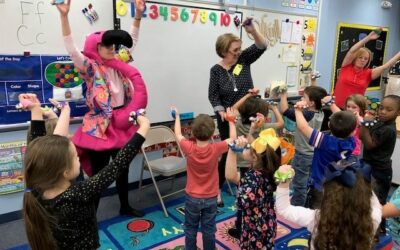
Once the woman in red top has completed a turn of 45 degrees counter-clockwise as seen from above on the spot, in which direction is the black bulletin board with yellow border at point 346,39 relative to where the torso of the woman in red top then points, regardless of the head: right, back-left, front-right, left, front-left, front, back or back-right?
back-left

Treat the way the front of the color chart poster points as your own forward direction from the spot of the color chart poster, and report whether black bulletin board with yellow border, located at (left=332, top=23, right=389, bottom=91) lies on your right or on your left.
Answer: on your left

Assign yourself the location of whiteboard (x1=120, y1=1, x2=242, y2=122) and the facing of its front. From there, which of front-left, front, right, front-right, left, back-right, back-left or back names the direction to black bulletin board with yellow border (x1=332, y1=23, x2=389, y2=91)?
back-left

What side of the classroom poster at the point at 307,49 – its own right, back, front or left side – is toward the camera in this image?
front

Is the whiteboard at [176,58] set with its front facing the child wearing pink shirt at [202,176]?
yes

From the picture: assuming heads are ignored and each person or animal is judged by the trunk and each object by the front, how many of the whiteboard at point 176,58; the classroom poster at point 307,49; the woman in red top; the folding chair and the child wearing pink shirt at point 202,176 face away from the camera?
1

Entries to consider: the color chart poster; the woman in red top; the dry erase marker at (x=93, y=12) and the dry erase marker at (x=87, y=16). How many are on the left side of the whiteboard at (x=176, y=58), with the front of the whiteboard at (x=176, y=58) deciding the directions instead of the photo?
1

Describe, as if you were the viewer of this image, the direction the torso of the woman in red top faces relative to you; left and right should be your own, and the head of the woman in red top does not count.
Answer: facing the viewer

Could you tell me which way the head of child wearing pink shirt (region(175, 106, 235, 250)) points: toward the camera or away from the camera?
away from the camera

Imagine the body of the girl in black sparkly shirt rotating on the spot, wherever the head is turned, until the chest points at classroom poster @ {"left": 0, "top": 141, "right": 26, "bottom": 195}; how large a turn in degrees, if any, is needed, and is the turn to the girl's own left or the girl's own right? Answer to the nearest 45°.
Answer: approximately 45° to the girl's own left

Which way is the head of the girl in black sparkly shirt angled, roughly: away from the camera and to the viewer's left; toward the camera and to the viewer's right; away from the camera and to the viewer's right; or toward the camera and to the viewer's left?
away from the camera and to the viewer's right

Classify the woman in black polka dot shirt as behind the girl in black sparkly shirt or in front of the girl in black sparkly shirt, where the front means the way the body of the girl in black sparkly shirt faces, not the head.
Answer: in front

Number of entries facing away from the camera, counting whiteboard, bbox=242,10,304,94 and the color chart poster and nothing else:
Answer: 0

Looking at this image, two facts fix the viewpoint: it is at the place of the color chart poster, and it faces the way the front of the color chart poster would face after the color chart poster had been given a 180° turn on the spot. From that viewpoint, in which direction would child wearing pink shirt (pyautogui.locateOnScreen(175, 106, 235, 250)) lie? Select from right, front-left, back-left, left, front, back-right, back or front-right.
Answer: back-right

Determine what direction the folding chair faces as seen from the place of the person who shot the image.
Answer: facing the viewer and to the right of the viewer

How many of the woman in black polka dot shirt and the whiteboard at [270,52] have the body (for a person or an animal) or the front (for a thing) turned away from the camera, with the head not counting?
0

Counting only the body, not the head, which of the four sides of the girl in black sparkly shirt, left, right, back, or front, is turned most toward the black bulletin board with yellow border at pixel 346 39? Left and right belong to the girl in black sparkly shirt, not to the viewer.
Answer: front

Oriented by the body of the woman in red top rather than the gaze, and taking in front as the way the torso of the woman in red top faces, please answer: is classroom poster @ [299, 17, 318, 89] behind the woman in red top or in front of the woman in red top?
behind

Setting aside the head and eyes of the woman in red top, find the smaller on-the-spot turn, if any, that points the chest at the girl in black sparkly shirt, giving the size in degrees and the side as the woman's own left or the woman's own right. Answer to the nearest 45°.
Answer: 0° — they already face them
